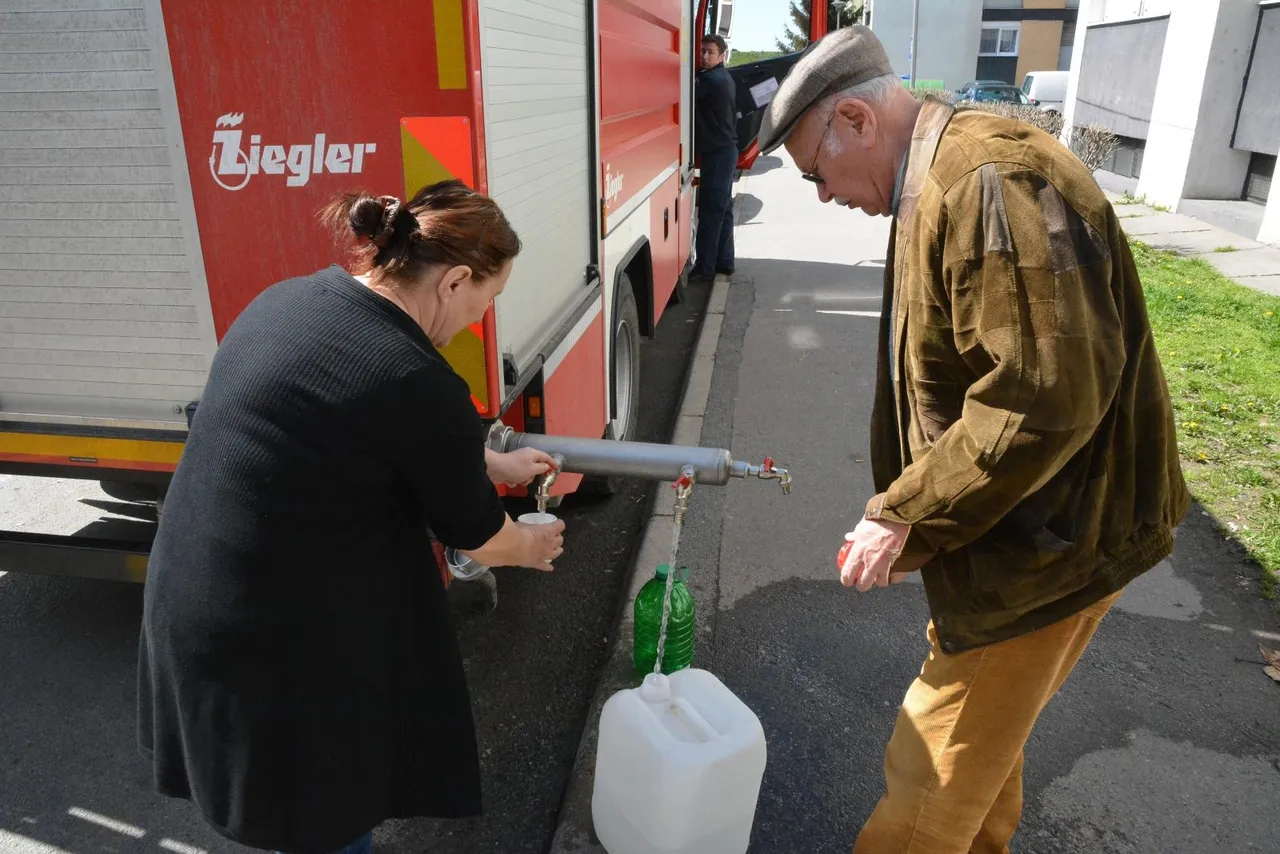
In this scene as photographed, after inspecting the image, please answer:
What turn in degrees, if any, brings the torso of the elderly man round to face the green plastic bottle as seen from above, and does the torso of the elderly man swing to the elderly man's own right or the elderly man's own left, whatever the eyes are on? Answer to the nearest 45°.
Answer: approximately 45° to the elderly man's own right

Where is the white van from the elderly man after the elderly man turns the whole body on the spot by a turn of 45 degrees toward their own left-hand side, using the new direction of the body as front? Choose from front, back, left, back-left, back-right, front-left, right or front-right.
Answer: back-right

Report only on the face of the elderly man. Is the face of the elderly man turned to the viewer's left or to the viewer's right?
to the viewer's left

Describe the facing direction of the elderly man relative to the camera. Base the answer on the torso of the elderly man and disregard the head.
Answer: to the viewer's left

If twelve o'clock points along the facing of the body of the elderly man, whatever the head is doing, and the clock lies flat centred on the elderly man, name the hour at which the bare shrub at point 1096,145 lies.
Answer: The bare shrub is roughly at 3 o'clock from the elderly man.

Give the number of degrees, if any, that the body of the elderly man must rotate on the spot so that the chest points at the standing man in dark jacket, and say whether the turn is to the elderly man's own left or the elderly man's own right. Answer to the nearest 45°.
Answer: approximately 90° to the elderly man's own right

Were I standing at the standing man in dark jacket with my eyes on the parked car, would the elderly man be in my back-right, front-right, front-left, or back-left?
back-right

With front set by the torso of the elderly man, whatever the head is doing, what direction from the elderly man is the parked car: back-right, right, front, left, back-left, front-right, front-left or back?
right
